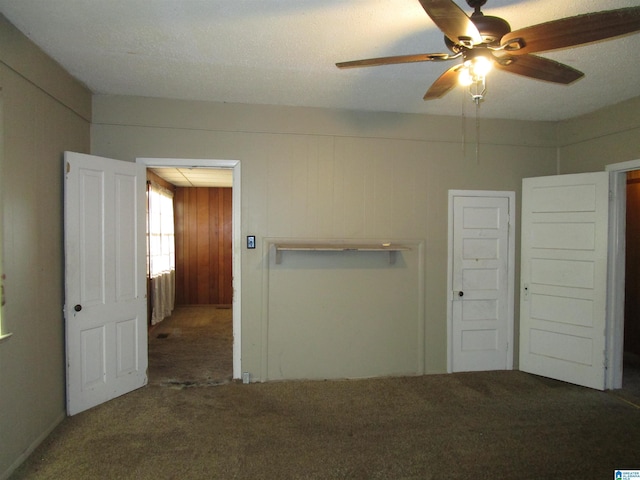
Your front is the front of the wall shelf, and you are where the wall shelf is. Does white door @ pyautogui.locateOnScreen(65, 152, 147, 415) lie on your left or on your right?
on your right

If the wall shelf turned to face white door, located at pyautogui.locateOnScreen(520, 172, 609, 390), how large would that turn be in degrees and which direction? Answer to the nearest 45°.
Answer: approximately 90° to its left

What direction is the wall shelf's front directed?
toward the camera

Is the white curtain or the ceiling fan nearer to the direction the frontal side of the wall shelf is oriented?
the ceiling fan

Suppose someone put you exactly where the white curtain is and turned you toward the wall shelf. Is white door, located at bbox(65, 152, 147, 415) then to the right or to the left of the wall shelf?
right

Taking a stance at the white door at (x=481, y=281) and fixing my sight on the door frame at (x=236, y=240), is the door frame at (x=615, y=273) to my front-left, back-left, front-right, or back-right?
back-left

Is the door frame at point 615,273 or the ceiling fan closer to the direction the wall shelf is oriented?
the ceiling fan

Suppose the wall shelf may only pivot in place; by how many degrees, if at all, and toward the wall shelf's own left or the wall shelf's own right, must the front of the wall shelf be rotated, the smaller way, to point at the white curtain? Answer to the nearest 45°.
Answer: approximately 135° to the wall shelf's own right

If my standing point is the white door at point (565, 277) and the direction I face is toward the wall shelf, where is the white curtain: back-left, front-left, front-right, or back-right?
front-right

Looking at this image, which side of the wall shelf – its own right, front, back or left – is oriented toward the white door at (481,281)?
left

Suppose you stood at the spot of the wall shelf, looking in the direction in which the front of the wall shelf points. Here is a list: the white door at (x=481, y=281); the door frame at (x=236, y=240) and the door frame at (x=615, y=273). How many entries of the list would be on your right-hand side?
1

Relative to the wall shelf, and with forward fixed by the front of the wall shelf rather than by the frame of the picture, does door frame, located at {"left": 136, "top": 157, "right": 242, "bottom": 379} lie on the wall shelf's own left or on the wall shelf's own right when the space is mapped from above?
on the wall shelf's own right

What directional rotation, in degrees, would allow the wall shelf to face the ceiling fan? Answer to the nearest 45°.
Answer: approximately 45° to its left

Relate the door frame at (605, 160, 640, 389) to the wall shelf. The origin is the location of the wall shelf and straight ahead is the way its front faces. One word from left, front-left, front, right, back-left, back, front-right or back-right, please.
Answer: left

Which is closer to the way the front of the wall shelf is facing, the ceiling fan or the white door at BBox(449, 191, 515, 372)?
the ceiling fan
